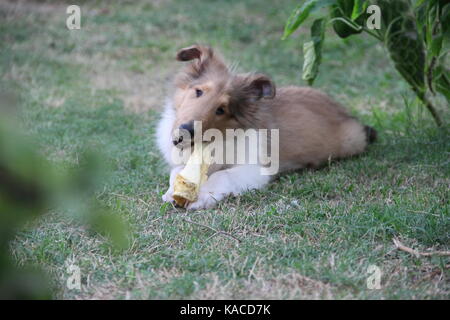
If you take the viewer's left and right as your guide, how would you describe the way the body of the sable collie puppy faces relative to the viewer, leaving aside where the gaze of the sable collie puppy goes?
facing the viewer and to the left of the viewer

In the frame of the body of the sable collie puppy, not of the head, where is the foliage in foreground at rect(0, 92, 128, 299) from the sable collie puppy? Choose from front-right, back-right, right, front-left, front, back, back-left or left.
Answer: front-left

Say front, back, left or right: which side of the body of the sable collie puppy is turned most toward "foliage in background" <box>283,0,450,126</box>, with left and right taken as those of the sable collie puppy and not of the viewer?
back

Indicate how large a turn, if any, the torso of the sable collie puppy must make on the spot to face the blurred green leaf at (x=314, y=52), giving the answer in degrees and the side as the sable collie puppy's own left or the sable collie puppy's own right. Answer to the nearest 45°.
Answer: approximately 180°
